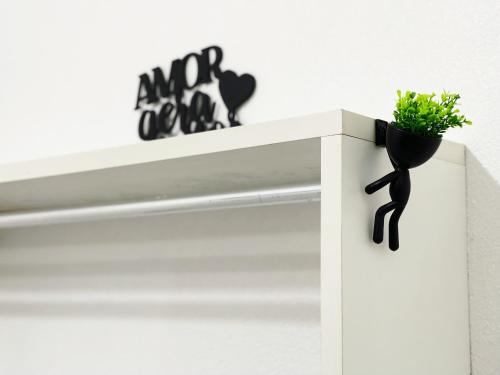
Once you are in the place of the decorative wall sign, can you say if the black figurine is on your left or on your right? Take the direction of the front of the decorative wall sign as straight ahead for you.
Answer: on your left
